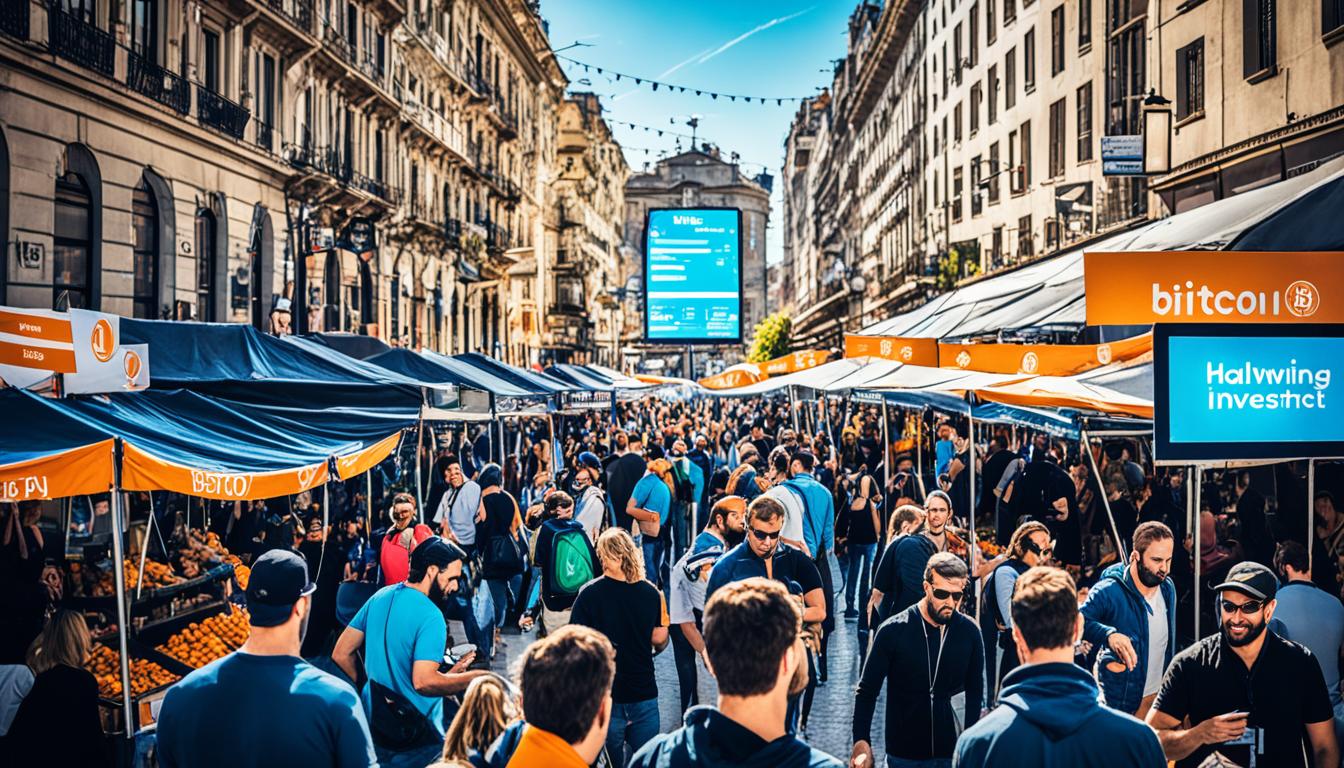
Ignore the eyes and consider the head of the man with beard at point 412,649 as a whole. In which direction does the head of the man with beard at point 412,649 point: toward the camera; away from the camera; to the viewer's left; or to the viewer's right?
to the viewer's right

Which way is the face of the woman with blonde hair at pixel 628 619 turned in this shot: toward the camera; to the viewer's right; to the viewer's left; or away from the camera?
away from the camera

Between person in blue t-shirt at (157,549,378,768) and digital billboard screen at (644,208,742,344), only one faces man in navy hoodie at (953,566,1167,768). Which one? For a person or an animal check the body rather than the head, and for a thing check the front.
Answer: the digital billboard screen

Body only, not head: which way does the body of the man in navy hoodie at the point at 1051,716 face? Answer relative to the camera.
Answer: away from the camera

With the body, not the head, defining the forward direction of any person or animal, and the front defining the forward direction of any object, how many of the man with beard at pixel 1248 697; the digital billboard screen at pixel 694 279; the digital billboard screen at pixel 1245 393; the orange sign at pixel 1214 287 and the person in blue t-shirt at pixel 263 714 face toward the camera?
4

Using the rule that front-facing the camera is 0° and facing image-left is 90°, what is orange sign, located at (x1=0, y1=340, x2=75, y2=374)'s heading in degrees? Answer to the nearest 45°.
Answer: approximately 0°

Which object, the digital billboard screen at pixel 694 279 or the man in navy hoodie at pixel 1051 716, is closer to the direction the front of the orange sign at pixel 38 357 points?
the man in navy hoodie

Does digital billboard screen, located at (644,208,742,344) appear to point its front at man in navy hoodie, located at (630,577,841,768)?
yes

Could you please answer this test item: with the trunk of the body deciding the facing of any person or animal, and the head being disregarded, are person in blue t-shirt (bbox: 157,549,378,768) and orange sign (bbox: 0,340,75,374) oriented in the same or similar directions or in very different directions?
very different directions

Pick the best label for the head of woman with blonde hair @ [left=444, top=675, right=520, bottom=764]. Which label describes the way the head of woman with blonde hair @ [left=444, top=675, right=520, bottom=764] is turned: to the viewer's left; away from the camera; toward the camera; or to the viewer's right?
away from the camera

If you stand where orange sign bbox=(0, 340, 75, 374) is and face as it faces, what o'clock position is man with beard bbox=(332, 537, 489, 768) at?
The man with beard is roughly at 11 o'clock from the orange sign.

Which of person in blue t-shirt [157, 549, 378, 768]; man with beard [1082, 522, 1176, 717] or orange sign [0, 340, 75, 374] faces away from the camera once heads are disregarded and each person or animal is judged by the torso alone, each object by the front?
the person in blue t-shirt

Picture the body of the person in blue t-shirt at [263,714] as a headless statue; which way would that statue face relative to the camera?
away from the camera
